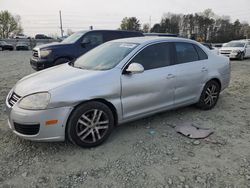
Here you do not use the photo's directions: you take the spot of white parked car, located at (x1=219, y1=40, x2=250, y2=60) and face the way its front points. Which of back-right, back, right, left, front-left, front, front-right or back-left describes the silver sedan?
front-left

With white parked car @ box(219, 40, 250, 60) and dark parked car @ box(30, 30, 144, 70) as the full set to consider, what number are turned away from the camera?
0

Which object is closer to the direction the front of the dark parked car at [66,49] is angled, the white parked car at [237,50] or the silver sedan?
the silver sedan

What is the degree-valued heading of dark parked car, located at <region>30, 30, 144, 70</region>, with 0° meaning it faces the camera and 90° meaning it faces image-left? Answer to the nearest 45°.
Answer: approximately 45°

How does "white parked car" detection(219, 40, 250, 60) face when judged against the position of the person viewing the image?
facing the viewer and to the left of the viewer

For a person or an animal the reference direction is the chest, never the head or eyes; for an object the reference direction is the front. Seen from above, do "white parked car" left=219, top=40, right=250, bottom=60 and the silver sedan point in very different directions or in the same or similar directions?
same or similar directions

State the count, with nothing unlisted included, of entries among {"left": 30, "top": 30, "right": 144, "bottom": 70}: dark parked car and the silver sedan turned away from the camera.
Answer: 0

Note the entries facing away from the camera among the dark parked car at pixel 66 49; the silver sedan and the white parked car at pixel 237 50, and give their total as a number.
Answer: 0

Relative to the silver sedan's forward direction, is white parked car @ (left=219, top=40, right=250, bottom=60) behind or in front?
behind

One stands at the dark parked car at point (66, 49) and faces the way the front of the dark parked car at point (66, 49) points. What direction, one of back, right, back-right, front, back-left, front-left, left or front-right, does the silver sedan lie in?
front-left

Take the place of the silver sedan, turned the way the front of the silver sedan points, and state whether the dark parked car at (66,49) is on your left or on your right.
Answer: on your right

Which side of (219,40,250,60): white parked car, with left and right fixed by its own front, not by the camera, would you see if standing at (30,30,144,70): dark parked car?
front
